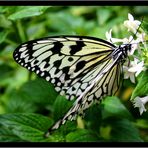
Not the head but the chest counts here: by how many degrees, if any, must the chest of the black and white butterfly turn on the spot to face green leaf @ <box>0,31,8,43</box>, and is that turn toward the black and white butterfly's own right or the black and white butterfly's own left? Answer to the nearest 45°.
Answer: approximately 135° to the black and white butterfly's own left

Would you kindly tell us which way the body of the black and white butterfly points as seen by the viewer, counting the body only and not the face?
to the viewer's right
